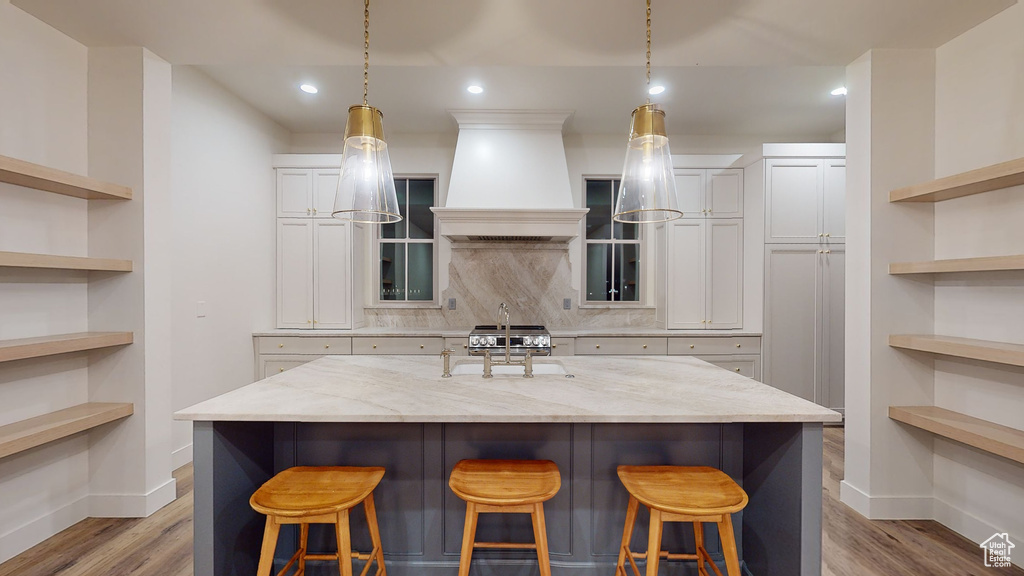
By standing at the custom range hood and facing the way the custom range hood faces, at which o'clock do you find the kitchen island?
The kitchen island is roughly at 12 o'clock from the custom range hood.

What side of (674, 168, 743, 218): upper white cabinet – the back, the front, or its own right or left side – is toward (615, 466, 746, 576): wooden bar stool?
front

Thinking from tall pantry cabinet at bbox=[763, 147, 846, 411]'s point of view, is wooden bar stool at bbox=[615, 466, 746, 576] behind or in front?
in front

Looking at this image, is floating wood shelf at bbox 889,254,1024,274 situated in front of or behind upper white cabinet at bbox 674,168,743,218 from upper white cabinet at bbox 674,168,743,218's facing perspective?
in front

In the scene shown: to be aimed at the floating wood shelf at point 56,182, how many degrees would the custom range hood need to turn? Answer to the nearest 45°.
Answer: approximately 45° to its right

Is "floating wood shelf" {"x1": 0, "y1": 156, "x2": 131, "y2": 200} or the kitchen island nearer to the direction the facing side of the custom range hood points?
the kitchen island

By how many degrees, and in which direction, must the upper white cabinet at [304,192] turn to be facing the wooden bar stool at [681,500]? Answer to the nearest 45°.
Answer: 0° — it already faces it

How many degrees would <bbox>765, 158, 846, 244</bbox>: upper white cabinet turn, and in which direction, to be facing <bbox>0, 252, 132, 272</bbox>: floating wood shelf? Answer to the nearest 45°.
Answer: approximately 45° to its right

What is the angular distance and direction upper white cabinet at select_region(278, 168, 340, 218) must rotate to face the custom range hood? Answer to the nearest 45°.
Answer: approximately 45° to its left

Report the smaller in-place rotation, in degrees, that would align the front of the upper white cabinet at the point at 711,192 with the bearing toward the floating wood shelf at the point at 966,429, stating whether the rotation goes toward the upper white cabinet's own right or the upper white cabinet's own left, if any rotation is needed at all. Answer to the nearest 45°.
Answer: approximately 45° to the upper white cabinet's own left
